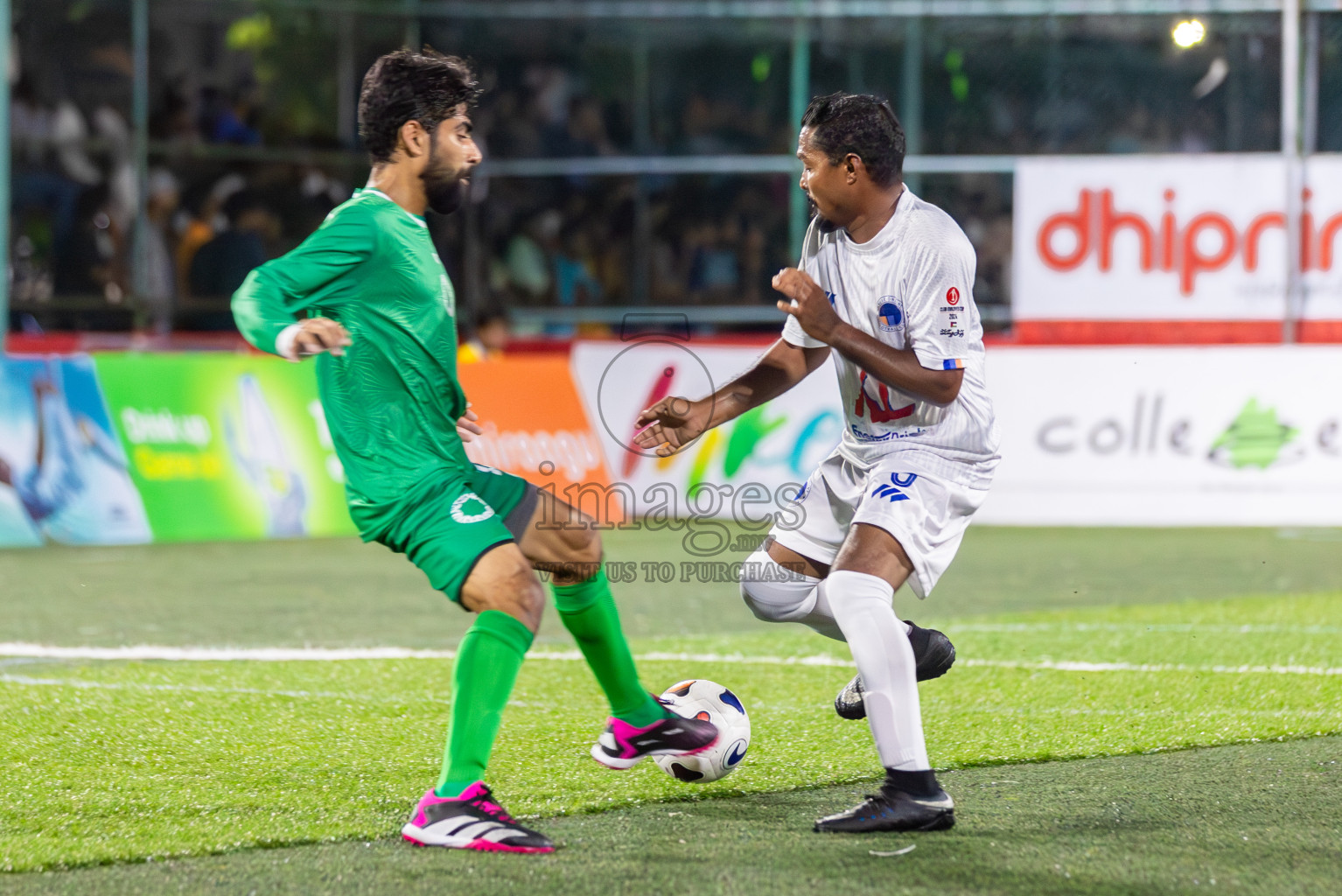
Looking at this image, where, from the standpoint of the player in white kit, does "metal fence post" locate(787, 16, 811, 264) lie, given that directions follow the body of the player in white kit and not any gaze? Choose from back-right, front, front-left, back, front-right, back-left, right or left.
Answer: back-right

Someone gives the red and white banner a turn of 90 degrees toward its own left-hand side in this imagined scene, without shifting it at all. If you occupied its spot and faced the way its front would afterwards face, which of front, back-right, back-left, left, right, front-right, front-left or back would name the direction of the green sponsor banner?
back-right

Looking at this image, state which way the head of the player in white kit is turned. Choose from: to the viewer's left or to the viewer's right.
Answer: to the viewer's left

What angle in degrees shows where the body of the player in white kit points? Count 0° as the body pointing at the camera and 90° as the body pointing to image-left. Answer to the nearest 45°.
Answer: approximately 45°

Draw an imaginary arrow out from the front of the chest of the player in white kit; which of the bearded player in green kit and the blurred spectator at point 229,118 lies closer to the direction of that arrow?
the bearded player in green kit

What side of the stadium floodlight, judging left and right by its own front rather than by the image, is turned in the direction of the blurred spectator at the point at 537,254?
right

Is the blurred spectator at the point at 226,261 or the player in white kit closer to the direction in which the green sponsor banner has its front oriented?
the player in white kit

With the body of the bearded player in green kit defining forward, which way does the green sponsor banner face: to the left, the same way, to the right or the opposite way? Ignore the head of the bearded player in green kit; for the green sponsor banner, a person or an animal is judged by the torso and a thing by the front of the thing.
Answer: to the right

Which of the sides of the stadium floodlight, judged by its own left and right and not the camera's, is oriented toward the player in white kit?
front

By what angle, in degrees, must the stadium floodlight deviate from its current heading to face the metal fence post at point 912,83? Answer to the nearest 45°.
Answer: approximately 90° to its right

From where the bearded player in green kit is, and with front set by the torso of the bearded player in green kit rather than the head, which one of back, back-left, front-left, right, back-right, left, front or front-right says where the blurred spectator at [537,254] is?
left

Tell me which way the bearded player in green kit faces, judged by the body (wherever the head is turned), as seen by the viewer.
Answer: to the viewer's right

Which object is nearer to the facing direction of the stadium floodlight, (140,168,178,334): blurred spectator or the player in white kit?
the player in white kit
